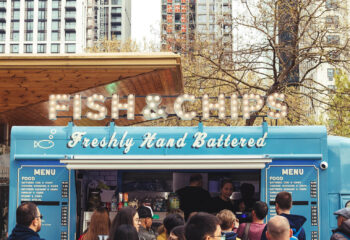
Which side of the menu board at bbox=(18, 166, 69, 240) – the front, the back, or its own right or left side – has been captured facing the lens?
front

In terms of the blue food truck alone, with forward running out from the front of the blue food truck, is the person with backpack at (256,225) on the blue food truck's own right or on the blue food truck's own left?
on the blue food truck's own right

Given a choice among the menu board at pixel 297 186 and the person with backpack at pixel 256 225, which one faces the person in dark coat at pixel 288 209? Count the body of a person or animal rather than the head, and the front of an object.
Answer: the menu board

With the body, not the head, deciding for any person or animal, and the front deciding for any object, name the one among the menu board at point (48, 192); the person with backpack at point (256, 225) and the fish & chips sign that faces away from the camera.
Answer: the person with backpack

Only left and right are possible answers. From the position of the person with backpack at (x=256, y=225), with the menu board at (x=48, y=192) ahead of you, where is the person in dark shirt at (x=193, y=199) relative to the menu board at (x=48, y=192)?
right

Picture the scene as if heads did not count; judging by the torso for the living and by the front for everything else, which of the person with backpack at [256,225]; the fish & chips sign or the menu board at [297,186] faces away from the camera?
the person with backpack

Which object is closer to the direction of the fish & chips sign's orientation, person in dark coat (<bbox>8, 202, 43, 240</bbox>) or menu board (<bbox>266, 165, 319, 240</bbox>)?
the person in dark coat

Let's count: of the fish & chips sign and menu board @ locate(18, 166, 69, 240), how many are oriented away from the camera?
0

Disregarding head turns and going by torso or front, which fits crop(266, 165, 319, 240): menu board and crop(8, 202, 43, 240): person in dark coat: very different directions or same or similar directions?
very different directions

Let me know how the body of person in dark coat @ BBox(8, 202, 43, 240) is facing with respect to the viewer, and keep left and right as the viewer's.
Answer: facing away from the viewer and to the right of the viewer

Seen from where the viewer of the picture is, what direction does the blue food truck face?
facing to the right of the viewer

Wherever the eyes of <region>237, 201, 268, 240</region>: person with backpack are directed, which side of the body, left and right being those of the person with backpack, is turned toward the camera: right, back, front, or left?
back

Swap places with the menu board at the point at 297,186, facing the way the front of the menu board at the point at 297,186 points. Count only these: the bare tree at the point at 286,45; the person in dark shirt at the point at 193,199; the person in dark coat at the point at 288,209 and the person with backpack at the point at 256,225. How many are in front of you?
2

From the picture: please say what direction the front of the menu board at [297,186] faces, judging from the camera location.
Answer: facing the viewer

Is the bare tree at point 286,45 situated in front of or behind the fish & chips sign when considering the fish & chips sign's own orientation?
behind
